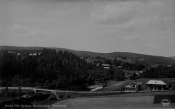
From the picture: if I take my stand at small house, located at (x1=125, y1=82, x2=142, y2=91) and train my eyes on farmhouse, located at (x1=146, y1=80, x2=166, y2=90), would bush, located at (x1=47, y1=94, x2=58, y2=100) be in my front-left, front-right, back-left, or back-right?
back-right

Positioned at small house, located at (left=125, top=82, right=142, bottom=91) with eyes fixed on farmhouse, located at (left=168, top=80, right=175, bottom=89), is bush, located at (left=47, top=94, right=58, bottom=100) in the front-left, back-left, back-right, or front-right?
back-right

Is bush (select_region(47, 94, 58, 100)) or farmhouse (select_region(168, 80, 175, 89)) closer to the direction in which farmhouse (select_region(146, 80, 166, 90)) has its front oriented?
the bush

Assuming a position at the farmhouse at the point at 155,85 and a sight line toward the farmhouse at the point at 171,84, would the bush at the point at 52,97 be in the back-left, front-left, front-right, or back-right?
back-right

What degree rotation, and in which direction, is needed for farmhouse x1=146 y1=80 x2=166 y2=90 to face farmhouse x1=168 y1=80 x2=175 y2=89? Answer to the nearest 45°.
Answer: approximately 90° to its left

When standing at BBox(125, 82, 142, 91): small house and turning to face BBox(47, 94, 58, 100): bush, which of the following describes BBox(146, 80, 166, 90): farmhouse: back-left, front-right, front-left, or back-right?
back-left

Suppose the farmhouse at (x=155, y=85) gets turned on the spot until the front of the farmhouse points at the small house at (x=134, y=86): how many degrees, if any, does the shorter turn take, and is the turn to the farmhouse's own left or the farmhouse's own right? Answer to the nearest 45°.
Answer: approximately 90° to the farmhouse's own right

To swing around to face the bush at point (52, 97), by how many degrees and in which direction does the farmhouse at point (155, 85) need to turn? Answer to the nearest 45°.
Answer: approximately 45° to its right

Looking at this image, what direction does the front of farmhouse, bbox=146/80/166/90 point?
toward the camera

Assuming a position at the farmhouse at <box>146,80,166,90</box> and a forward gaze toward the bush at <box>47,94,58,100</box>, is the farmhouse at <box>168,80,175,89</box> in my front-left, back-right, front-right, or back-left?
back-left

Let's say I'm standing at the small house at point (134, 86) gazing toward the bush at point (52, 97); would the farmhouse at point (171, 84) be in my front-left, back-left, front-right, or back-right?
back-left

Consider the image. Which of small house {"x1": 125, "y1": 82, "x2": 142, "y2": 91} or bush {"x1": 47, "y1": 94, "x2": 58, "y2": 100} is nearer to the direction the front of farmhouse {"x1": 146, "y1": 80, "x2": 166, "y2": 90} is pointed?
the bush
